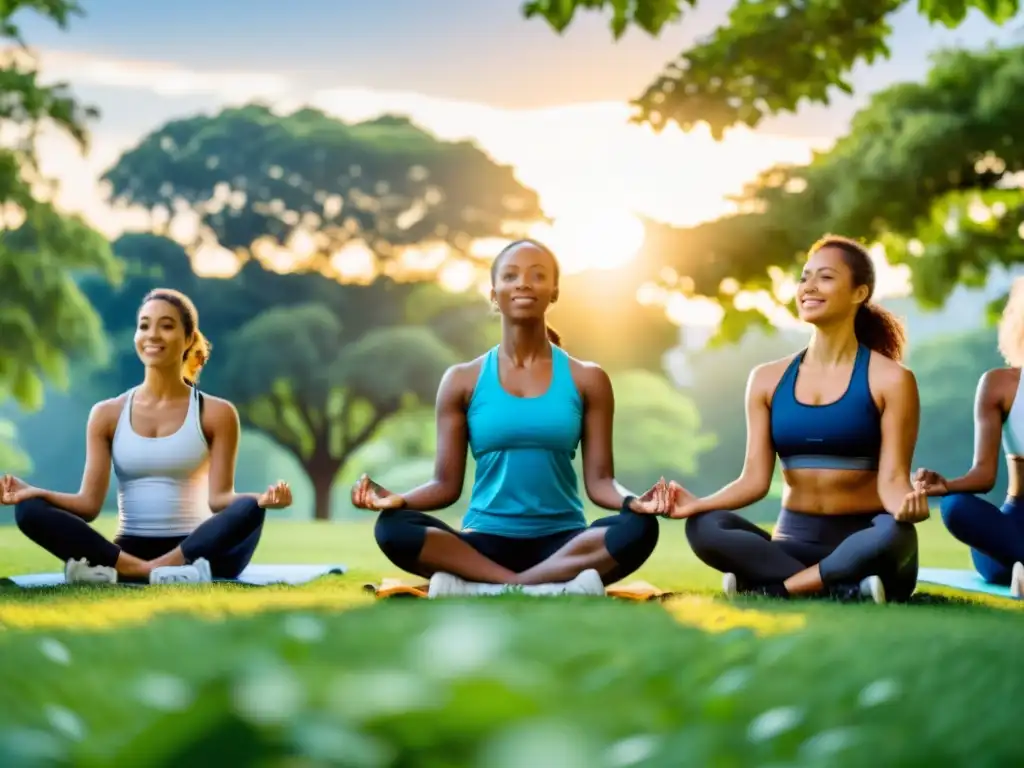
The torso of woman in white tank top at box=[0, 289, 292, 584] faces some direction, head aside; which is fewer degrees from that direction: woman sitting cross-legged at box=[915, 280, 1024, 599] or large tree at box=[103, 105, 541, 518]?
the woman sitting cross-legged

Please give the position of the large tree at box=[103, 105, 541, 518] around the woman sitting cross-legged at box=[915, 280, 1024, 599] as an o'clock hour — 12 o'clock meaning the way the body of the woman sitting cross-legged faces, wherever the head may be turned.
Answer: The large tree is roughly at 5 o'clock from the woman sitting cross-legged.

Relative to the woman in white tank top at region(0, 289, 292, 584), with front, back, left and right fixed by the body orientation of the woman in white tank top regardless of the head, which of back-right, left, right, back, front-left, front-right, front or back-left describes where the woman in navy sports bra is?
front-left

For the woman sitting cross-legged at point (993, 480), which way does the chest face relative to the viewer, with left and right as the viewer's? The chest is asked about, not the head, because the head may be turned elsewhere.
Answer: facing the viewer

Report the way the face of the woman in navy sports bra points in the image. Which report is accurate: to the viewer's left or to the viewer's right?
to the viewer's left

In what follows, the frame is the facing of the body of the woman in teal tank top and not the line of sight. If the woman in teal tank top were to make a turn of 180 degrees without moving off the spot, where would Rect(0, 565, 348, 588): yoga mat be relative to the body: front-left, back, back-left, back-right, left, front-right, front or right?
front-left

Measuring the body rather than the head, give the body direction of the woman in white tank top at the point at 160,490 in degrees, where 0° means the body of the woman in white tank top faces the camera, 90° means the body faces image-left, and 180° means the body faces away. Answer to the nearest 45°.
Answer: approximately 0°

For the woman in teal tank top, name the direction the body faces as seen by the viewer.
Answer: toward the camera

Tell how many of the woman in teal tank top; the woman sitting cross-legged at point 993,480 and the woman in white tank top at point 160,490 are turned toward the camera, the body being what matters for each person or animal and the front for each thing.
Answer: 3

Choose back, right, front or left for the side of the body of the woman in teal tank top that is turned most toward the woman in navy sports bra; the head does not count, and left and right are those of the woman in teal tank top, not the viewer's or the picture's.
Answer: left

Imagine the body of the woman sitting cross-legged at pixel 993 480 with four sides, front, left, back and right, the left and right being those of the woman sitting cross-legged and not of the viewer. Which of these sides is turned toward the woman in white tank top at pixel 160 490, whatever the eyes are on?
right

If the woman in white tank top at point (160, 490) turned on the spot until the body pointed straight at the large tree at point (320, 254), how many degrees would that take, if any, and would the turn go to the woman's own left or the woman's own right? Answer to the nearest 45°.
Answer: approximately 180°

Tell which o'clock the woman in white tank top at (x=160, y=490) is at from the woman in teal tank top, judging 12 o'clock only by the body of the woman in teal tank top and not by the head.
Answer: The woman in white tank top is roughly at 4 o'clock from the woman in teal tank top.
